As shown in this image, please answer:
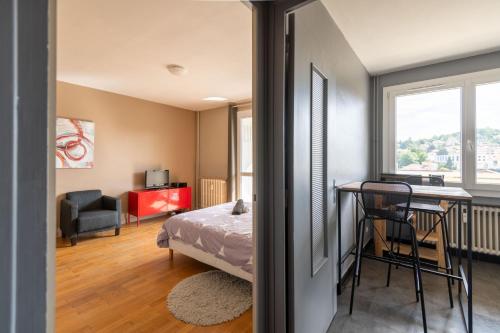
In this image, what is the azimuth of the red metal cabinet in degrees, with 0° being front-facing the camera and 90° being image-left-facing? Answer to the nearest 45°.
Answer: approximately 315°

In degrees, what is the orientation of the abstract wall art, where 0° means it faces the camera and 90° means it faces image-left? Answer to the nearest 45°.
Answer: approximately 315°
